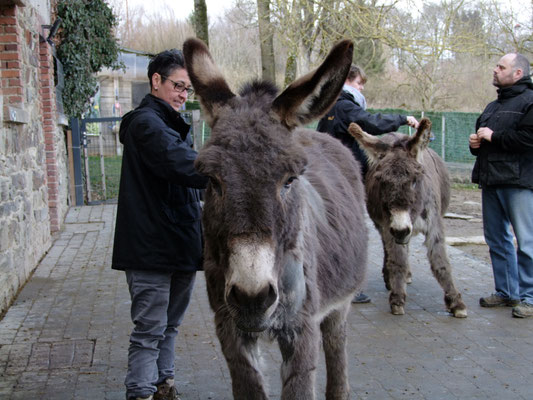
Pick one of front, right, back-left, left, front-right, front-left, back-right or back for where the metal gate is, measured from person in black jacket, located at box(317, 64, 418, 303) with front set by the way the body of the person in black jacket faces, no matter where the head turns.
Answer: back-left

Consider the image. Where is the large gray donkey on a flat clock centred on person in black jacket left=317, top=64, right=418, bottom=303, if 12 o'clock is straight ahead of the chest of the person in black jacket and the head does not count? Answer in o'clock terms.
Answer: The large gray donkey is roughly at 3 o'clock from the person in black jacket.

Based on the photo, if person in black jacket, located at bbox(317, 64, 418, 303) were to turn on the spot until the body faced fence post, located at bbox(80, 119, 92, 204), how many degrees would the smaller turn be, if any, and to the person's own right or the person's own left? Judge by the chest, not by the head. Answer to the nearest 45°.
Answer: approximately 135° to the person's own left

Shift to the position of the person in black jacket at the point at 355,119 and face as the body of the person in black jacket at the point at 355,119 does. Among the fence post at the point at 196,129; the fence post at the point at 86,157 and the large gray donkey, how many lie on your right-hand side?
1

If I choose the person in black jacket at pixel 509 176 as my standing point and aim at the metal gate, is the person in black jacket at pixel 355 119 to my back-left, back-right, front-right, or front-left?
front-left

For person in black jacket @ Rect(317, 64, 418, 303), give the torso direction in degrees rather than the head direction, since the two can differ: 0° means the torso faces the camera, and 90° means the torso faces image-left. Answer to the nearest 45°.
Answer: approximately 270°

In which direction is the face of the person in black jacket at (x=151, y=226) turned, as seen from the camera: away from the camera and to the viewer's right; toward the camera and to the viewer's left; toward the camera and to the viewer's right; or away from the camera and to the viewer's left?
toward the camera and to the viewer's right

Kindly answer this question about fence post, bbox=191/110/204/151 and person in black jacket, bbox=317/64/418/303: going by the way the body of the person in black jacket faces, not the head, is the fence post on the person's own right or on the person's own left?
on the person's own left

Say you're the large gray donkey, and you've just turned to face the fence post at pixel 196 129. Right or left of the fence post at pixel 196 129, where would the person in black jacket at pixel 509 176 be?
right

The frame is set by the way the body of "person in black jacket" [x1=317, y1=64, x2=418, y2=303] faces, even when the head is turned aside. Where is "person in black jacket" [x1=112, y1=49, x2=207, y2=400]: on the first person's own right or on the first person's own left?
on the first person's own right

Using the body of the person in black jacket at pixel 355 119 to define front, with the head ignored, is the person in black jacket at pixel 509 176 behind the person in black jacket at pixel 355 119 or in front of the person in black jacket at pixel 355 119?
in front

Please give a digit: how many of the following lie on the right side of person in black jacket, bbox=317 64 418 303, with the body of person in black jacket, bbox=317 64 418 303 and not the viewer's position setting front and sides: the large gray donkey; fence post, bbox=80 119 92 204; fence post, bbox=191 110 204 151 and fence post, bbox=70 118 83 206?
1

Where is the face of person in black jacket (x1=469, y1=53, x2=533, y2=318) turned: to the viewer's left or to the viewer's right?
to the viewer's left
